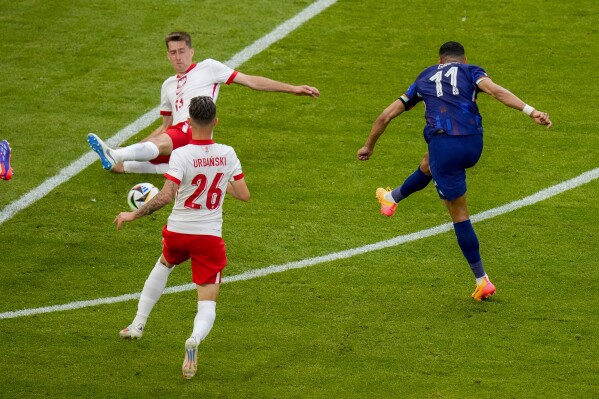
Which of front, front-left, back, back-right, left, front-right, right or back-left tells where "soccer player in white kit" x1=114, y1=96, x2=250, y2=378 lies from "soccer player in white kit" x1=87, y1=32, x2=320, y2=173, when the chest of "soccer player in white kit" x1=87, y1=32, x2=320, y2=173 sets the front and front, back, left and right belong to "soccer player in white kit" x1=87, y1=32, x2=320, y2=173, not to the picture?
front-left

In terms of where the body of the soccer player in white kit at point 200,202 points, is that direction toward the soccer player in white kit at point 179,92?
yes

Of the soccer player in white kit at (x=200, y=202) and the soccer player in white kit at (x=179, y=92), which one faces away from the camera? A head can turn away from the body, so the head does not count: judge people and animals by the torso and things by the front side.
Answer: the soccer player in white kit at (x=200, y=202)

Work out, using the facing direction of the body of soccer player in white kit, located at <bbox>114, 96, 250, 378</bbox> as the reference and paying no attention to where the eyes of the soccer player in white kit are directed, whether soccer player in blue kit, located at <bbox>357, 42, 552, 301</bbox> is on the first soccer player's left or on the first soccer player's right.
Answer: on the first soccer player's right

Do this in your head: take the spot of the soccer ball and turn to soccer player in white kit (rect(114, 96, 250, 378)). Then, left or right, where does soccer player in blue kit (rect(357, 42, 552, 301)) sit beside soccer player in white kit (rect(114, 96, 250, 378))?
left

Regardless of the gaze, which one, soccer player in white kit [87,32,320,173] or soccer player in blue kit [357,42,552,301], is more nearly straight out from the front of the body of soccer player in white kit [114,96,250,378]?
the soccer player in white kit

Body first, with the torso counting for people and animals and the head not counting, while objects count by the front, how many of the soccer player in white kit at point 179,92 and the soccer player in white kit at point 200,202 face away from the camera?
1

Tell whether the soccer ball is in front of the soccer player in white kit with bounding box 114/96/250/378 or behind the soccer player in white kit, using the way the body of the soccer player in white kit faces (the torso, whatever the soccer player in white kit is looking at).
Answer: in front

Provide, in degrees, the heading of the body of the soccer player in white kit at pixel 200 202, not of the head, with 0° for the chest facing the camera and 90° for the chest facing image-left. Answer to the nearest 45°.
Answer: approximately 180°

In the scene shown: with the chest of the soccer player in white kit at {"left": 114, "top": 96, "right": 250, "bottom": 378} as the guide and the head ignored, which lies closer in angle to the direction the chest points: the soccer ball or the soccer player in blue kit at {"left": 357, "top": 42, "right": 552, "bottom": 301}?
the soccer ball

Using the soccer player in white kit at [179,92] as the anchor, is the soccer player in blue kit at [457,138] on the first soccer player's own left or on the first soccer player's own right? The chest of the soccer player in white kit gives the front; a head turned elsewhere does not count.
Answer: on the first soccer player's own left
